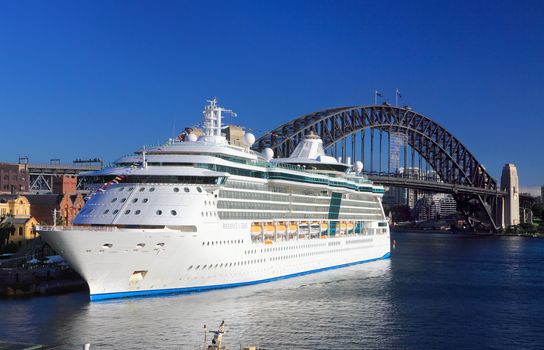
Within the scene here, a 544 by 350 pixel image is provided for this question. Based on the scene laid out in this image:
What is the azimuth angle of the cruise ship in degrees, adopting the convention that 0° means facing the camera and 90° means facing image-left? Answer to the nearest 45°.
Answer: approximately 45°
